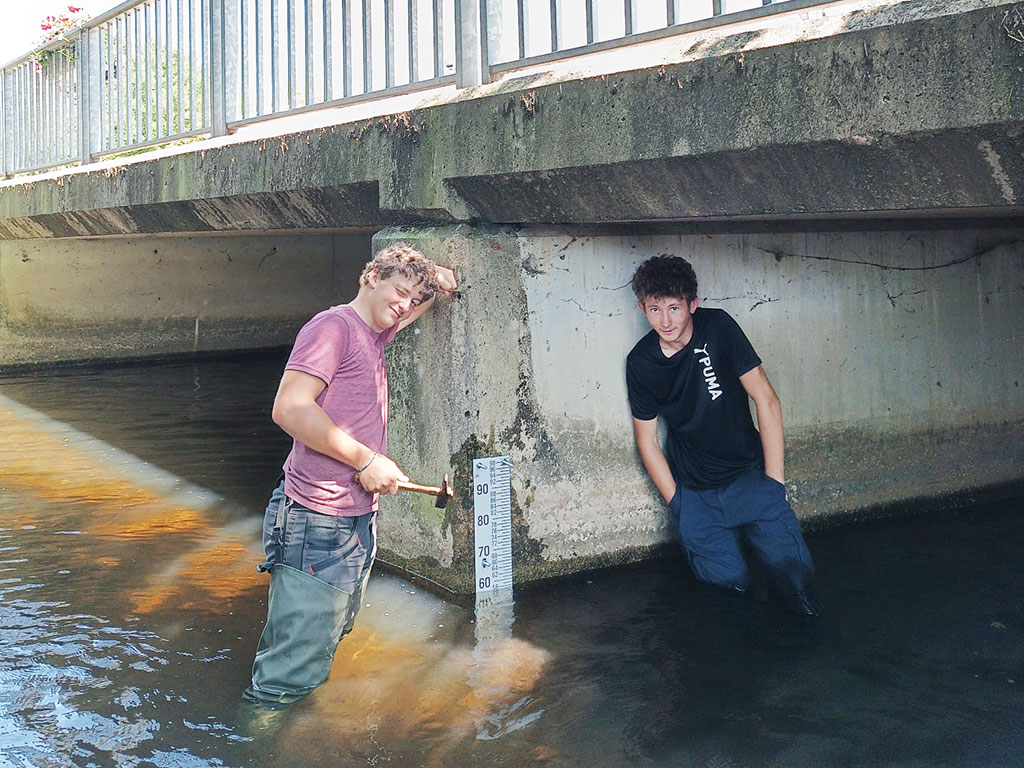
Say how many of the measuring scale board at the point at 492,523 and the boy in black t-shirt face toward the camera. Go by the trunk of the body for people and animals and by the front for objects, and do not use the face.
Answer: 2

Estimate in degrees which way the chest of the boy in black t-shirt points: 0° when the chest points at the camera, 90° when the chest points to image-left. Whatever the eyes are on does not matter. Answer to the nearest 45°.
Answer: approximately 0°
